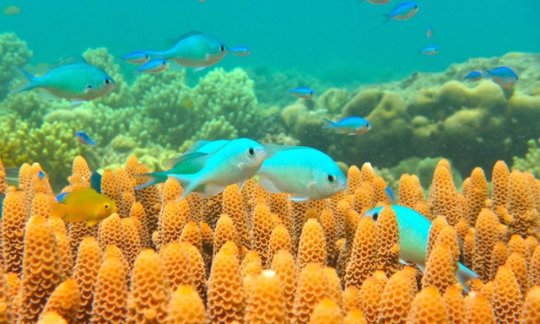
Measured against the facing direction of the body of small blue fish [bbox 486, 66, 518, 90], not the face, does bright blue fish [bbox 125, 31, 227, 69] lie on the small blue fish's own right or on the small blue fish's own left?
on the small blue fish's own right

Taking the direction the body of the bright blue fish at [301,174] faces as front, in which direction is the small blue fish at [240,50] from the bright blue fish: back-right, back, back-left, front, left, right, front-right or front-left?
left

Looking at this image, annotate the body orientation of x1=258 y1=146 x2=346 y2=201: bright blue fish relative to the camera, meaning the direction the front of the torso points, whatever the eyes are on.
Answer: to the viewer's right

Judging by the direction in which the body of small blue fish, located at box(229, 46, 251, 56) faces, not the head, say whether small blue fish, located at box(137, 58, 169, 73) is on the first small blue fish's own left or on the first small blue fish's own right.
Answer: on the first small blue fish's own right

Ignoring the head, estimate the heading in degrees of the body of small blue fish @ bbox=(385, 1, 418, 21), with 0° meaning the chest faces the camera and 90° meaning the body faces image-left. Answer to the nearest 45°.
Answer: approximately 270°

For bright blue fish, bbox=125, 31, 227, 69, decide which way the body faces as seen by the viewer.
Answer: to the viewer's right

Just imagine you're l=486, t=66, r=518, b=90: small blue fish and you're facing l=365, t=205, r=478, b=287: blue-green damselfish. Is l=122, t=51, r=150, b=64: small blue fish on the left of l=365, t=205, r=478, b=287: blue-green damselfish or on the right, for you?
right

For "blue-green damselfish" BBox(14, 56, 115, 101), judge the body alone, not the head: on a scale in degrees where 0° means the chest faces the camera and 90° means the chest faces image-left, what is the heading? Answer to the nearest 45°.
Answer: approximately 270°

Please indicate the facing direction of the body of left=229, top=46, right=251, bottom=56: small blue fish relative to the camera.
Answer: to the viewer's right

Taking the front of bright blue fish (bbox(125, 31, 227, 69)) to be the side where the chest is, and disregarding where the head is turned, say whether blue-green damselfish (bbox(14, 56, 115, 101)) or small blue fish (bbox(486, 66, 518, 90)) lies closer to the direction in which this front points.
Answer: the small blue fish

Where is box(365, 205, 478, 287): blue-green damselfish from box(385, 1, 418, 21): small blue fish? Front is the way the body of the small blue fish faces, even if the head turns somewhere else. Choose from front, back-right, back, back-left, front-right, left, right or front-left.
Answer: right
